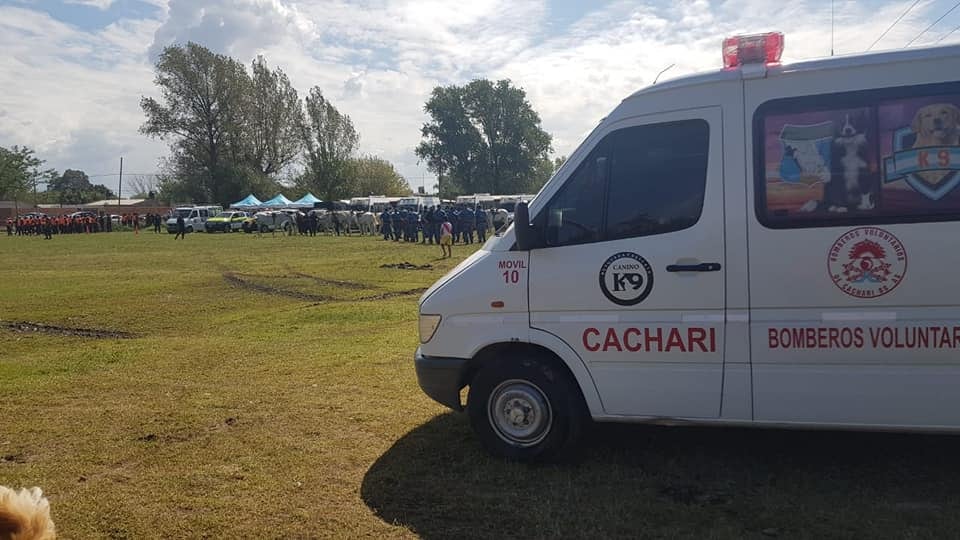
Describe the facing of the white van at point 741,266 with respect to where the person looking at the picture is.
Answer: facing to the left of the viewer

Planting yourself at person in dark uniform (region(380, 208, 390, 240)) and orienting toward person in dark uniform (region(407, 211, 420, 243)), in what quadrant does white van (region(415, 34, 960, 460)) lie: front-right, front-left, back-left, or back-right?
front-right

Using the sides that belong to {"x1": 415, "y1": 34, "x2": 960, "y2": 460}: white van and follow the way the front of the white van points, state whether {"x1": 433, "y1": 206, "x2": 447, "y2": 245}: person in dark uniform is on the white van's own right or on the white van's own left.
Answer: on the white van's own right

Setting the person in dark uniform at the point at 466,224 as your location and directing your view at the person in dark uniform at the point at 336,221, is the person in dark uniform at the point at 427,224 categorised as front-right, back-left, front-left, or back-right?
front-left

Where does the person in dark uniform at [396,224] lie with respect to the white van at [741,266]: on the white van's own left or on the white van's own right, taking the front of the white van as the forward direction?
on the white van's own right

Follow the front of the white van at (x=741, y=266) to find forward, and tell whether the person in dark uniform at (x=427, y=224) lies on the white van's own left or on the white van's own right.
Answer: on the white van's own right

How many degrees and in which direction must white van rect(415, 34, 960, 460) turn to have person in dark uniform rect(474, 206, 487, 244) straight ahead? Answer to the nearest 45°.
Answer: approximately 90° to its right
